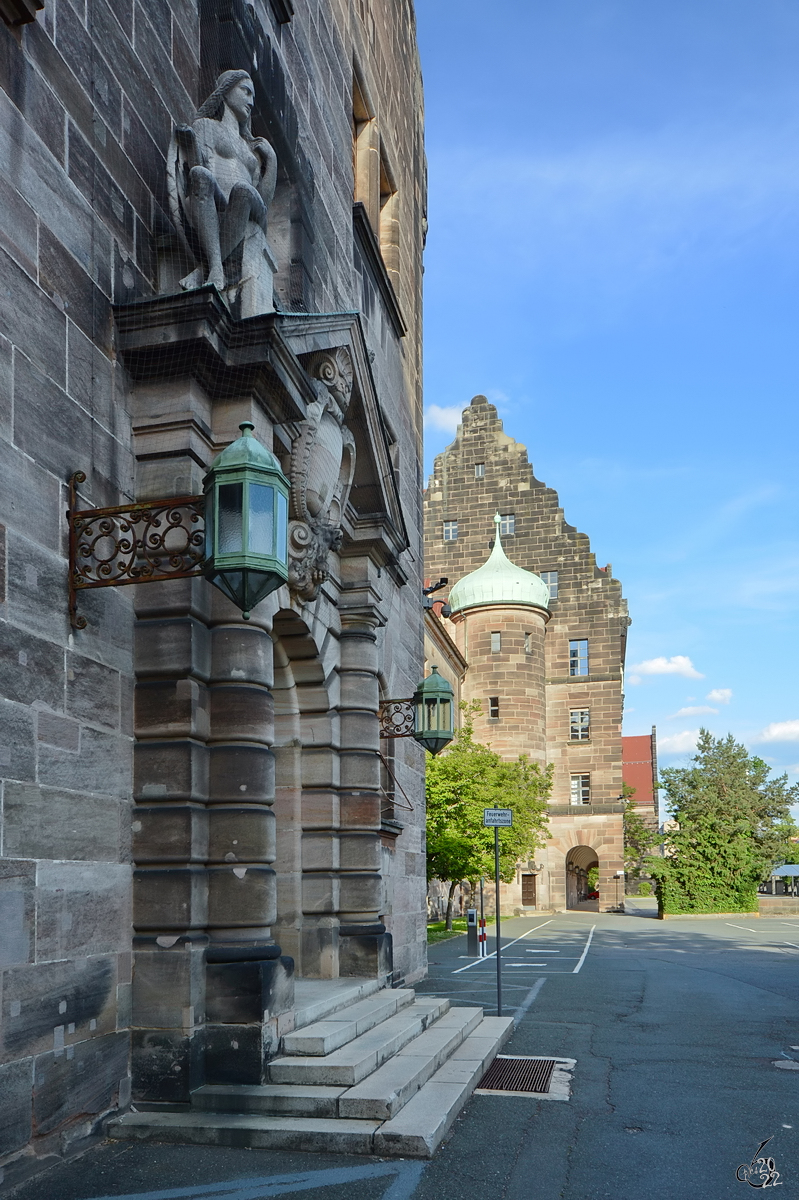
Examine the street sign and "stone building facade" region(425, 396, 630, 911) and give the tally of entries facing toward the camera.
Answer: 2

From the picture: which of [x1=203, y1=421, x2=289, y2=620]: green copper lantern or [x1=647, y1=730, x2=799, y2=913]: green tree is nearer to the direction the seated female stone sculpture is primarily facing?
the green copper lantern

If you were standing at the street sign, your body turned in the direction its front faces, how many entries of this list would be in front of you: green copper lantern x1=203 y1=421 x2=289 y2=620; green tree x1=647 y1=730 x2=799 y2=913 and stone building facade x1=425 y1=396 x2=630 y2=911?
1

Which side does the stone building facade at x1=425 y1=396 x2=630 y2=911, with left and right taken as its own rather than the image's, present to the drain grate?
front

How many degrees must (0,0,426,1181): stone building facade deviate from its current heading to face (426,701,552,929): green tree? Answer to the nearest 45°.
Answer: approximately 135° to its left

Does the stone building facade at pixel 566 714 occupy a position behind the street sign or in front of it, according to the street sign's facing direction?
behind

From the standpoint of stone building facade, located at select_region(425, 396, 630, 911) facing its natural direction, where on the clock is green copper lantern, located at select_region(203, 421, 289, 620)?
The green copper lantern is roughly at 12 o'clock from the stone building facade.

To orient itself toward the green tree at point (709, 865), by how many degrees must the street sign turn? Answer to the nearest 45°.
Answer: approximately 180°

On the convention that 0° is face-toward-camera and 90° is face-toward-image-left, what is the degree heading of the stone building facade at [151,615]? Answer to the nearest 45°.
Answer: approximately 315°

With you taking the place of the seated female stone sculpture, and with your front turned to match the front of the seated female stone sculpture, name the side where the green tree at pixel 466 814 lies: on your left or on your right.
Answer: on your left

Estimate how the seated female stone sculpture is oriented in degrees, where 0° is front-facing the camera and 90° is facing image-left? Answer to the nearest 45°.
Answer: approximately 315°
